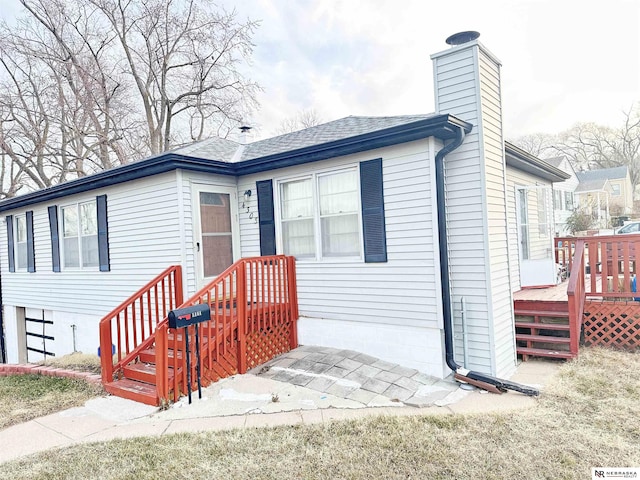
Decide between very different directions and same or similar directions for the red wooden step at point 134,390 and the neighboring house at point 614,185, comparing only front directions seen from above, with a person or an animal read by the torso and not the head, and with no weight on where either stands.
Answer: same or similar directions

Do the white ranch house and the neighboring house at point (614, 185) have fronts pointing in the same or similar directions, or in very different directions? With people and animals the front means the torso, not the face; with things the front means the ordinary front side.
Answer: same or similar directions

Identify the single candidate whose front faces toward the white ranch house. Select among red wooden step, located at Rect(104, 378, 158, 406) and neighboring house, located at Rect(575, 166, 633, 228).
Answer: the neighboring house

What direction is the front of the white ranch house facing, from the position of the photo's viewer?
facing the viewer and to the left of the viewer

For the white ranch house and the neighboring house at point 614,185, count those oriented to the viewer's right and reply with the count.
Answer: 0

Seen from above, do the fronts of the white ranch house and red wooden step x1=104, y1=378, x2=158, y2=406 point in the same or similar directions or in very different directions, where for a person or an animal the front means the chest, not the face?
same or similar directions

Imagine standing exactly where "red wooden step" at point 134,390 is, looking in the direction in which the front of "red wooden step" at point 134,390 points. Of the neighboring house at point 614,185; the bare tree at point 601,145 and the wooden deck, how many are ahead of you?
0

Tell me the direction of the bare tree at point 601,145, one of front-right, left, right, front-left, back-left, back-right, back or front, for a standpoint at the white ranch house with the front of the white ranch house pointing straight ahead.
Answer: back

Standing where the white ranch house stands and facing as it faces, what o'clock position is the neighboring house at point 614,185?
The neighboring house is roughly at 6 o'clock from the white ranch house.

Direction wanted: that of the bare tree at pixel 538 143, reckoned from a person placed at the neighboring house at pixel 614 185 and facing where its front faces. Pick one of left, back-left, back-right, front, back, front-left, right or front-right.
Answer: back-right

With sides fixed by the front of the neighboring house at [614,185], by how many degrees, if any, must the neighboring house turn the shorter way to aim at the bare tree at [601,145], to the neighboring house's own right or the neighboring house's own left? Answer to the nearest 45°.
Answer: approximately 180°

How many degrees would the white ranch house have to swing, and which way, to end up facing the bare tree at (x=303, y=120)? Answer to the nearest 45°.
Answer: approximately 135° to its right

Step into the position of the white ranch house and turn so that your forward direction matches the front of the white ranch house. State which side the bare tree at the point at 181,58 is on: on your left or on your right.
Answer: on your right

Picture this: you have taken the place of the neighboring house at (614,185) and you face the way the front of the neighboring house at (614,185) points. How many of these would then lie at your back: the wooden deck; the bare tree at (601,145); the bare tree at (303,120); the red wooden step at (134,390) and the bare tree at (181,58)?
1

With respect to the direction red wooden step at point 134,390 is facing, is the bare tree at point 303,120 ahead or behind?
behind

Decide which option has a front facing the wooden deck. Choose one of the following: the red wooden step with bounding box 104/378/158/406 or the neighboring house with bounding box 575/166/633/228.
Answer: the neighboring house

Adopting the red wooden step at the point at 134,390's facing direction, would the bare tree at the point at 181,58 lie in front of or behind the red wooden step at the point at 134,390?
behind

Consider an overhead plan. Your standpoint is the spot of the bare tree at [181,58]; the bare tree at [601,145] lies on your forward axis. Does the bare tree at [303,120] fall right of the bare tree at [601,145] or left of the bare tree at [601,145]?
left

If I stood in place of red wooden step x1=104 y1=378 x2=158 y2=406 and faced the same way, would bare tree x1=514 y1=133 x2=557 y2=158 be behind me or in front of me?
behind
